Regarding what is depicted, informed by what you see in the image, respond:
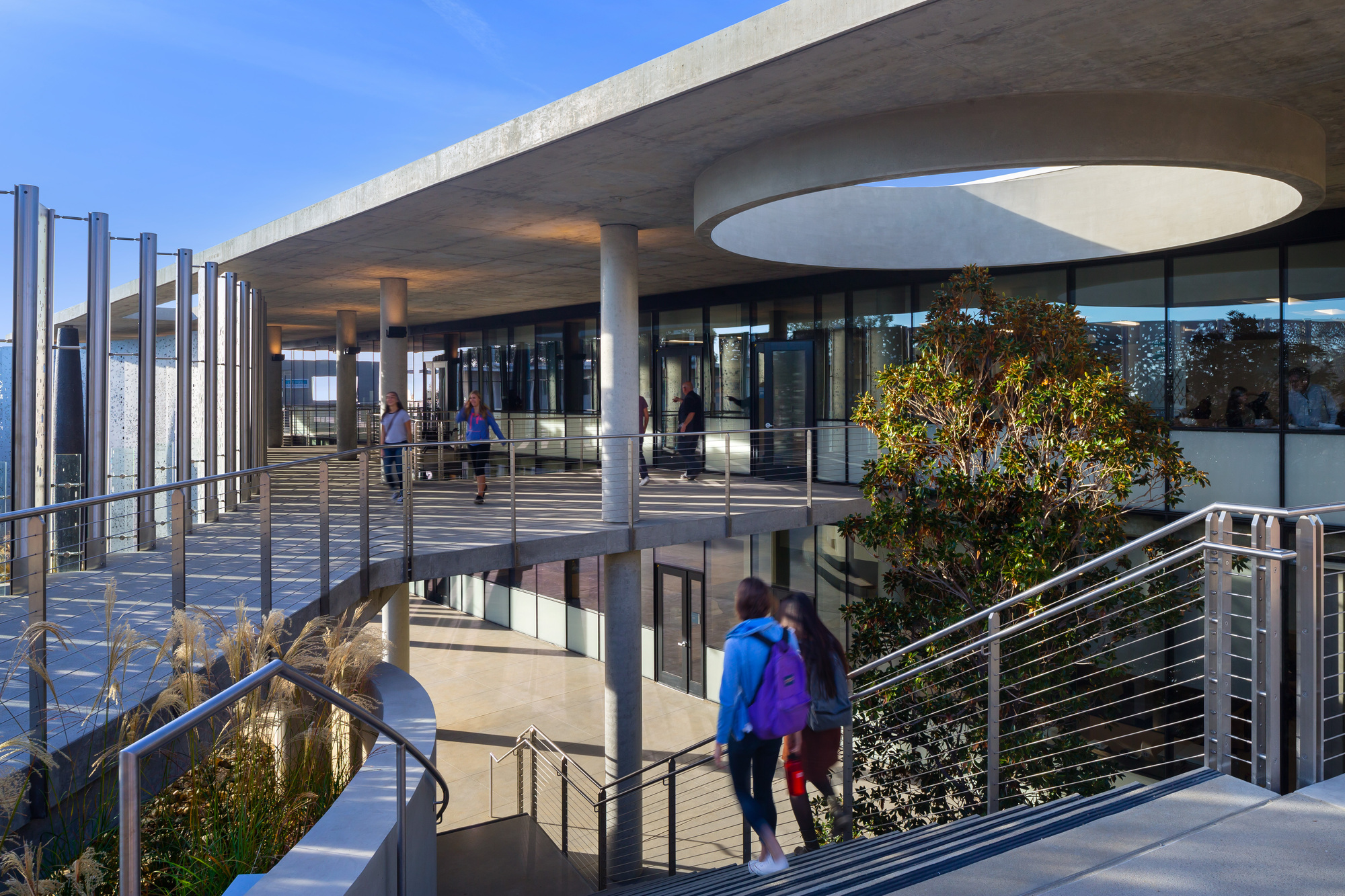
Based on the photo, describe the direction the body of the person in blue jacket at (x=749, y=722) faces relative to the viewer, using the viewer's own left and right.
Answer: facing away from the viewer and to the left of the viewer

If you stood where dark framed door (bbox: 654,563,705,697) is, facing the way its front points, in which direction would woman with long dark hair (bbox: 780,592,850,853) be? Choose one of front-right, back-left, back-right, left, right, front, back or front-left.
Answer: front-left

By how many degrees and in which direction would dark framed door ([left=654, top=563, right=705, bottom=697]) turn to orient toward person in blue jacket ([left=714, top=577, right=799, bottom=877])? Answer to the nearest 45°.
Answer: approximately 45° to its left

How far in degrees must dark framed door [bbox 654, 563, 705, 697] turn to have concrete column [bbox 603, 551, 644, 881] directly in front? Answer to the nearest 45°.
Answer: approximately 45° to its left

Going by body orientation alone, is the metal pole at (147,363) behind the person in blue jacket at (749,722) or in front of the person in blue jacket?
in front

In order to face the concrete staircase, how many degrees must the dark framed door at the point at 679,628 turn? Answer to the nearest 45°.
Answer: approximately 45° to its left

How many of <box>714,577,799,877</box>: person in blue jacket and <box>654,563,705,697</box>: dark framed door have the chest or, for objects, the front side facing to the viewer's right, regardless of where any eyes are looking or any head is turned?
0

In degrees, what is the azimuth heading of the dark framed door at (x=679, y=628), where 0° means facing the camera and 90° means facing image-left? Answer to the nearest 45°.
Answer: approximately 45°

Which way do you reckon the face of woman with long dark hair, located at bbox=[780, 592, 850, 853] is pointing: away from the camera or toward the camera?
away from the camera
